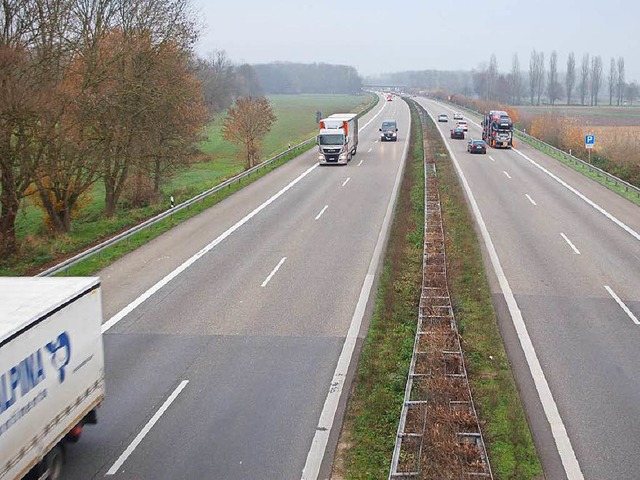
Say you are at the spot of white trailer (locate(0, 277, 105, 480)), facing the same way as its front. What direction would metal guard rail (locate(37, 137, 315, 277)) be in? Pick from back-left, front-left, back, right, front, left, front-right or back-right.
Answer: back-right

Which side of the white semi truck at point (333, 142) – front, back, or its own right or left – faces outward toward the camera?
front

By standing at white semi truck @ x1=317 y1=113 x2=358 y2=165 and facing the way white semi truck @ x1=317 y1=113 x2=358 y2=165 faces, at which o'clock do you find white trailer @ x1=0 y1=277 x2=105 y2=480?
The white trailer is roughly at 12 o'clock from the white semi truck.

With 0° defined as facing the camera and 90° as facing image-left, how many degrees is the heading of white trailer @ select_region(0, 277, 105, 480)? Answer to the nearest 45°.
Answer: approximately 45°

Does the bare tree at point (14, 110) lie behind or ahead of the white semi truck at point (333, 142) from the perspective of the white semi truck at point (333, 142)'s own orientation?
ahead

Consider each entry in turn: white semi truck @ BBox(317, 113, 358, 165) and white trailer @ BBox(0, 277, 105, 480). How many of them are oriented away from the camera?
0

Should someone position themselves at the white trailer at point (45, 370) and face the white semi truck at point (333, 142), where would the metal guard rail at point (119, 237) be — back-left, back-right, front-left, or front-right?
front-left

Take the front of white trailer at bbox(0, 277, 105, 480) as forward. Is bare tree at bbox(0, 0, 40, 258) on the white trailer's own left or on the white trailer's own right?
on the white trailer's own right
